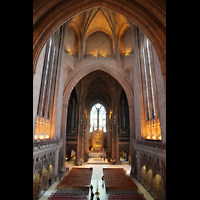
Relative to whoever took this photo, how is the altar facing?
facing the viewer
